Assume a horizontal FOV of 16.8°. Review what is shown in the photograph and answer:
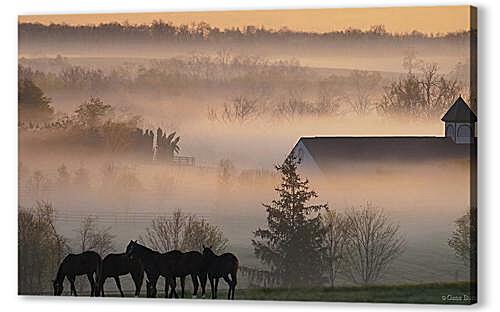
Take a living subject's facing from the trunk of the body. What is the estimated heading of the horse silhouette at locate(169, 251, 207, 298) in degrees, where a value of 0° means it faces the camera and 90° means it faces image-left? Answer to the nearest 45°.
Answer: approximately 90°

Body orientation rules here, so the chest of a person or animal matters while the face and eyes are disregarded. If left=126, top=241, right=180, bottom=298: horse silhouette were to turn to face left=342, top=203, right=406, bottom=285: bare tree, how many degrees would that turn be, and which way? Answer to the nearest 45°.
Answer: approximately 180°

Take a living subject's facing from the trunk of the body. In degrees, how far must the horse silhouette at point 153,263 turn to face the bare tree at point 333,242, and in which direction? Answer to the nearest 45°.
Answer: approximately 180°

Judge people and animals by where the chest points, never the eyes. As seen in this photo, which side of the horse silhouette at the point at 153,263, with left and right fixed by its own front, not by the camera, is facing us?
left

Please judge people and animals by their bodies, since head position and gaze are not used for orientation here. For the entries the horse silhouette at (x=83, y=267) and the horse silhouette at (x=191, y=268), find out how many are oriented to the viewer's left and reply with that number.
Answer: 2

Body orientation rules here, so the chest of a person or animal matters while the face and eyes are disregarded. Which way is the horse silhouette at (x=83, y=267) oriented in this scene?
to the viewer's left

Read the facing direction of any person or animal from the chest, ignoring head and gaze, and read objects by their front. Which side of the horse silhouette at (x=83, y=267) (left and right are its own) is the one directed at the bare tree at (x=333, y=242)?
back
